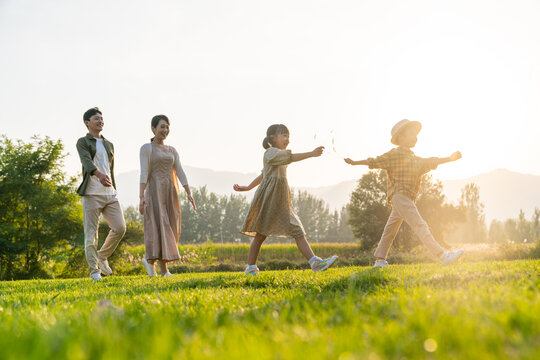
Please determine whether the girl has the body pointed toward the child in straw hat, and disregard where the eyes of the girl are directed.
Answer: yes

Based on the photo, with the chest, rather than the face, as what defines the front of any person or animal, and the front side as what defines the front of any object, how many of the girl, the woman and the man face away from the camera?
0

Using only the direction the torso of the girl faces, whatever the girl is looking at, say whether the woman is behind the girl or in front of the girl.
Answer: behind

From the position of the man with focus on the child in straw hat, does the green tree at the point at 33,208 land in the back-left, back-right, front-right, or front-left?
back-left

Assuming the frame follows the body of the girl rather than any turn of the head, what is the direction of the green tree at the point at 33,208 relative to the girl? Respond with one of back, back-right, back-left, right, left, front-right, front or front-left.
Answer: back-left

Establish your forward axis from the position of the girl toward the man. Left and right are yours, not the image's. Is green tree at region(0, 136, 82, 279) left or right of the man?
right

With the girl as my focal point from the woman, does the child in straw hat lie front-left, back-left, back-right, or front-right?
front-left

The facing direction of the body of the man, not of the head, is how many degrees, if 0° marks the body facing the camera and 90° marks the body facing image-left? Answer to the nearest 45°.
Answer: approximately 315°

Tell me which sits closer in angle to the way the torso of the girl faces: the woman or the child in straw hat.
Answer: the child in straw hat

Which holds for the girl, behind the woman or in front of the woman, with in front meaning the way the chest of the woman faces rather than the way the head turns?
in front

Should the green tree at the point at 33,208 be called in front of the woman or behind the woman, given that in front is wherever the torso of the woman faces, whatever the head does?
behind

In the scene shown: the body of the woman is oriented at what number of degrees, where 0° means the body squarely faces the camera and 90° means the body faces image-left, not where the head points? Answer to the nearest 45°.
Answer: approximately 315°

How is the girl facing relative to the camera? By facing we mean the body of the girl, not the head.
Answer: to the viewer's right

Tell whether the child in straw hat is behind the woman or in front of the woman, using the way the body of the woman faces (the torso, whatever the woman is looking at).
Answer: in front
